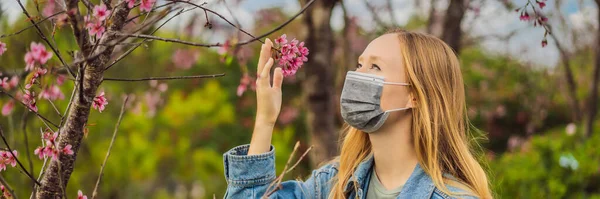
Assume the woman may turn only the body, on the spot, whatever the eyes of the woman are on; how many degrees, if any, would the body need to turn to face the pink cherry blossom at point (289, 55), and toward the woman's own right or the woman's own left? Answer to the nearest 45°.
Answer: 0° — they already face it

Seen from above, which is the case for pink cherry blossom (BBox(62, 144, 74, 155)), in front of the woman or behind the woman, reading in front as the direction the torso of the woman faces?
in front

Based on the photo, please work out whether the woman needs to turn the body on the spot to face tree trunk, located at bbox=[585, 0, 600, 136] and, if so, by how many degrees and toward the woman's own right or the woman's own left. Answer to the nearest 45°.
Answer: approximately 180°

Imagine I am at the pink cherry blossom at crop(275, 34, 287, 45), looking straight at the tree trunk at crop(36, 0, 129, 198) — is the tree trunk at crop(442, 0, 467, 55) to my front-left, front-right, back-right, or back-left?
back-right

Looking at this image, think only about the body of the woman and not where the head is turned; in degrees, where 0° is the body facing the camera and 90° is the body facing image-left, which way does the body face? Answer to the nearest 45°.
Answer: approximately 45°

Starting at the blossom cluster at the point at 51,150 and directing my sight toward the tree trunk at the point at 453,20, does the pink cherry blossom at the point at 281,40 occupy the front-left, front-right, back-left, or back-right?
front-right

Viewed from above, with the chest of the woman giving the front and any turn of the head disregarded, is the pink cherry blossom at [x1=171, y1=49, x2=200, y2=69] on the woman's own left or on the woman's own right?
on the woman's own right

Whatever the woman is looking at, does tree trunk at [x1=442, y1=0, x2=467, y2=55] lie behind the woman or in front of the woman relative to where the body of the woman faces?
behind

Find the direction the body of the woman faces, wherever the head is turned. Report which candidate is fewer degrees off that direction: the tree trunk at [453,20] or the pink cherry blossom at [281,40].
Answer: the pink cherry blossom
